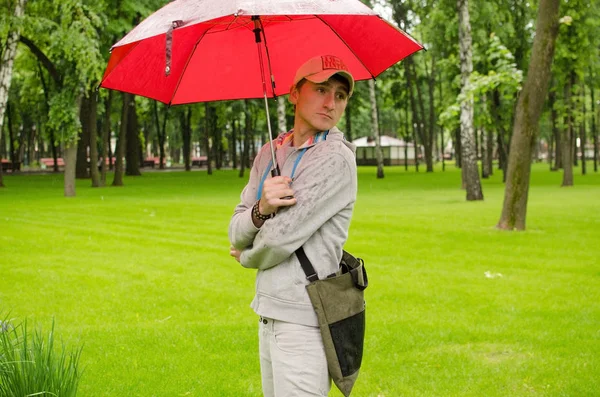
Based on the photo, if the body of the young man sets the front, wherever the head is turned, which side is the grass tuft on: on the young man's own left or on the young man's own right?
on the young man's own right

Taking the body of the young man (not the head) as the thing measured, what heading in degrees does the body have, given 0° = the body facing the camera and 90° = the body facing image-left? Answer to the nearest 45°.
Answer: approximately 45°
